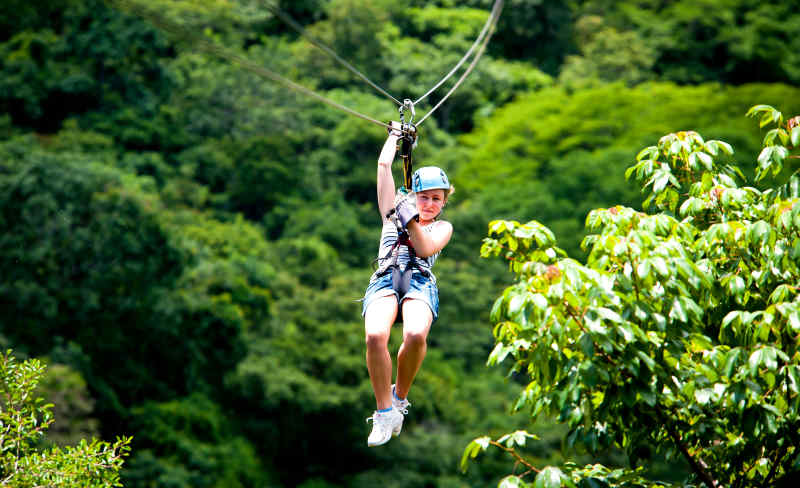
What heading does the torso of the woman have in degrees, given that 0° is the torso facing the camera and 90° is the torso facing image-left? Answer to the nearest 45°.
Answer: approximately 0°
